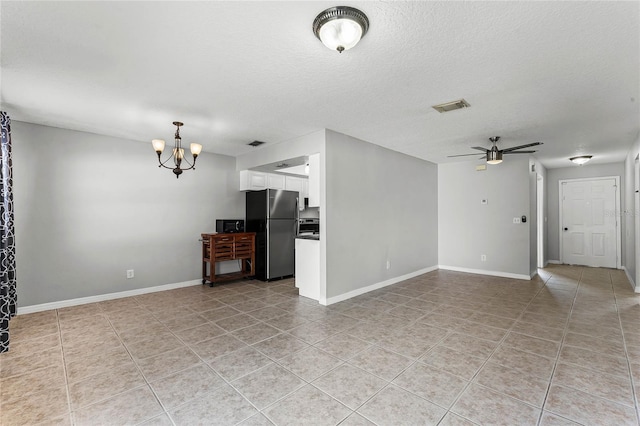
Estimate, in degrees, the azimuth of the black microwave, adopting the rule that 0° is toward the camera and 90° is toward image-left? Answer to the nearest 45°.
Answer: approximately 315°

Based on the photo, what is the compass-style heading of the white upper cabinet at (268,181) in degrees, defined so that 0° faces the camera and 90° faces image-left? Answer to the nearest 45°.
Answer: approximately 315°

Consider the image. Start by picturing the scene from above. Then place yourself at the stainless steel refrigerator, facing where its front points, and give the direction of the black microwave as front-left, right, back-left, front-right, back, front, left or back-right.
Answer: back-right

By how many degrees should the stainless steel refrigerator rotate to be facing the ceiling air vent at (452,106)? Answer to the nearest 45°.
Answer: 0° — it already faces it

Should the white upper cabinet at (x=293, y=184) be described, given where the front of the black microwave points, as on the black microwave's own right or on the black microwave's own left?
on the black microwave's own left
